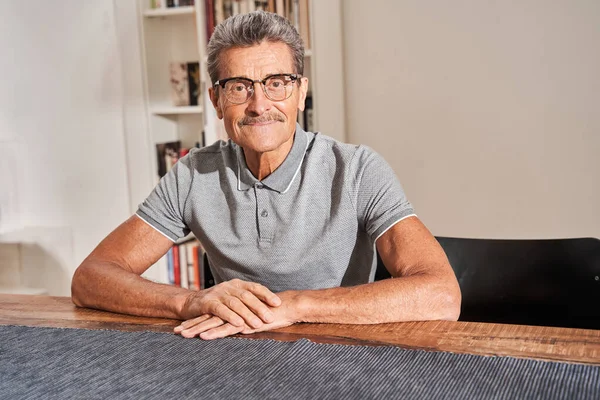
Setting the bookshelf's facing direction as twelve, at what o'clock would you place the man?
The man is roughly at 12 o'clock from the bookshelf.

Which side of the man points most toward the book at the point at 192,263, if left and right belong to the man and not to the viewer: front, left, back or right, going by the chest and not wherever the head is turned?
back

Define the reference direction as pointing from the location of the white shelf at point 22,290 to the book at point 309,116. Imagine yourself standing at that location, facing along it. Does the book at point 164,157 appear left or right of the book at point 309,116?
left

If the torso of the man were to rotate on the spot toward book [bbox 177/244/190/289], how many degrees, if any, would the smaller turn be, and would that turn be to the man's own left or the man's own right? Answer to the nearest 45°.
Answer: approximately 180°

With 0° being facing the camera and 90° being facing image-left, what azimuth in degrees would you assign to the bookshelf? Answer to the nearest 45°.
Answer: approximately 0°

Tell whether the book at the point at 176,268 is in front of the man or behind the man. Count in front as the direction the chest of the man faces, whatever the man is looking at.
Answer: behind

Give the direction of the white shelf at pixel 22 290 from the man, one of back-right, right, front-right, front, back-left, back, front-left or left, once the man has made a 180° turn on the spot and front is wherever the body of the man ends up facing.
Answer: front-left

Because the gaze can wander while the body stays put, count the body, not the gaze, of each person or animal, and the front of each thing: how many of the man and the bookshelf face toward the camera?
2

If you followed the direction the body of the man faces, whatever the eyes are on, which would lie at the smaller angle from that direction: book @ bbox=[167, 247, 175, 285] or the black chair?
the black chair
